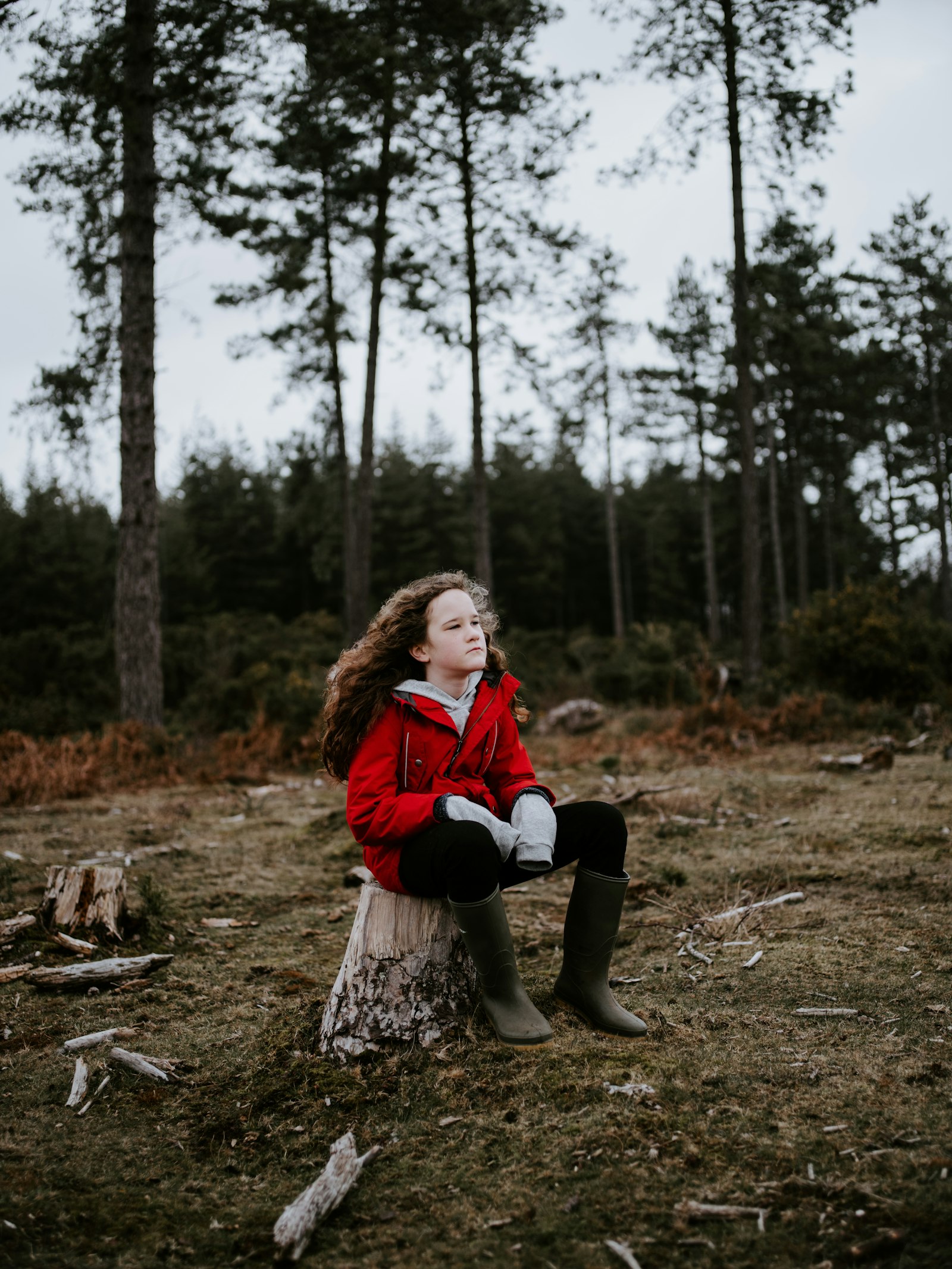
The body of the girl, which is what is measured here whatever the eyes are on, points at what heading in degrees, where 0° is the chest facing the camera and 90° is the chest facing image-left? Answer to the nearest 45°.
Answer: approximately 315°

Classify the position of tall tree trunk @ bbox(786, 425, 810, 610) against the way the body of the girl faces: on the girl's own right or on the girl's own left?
on the girl's own left

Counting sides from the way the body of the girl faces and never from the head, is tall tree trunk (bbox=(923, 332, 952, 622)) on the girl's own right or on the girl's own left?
on the girl's own left

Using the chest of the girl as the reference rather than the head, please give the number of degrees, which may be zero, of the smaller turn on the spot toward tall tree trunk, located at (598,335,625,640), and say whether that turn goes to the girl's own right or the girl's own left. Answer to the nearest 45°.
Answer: approximately 135° to the girl's own left

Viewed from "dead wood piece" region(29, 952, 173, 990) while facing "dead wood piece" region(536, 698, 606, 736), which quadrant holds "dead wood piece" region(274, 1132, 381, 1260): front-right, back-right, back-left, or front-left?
back-right

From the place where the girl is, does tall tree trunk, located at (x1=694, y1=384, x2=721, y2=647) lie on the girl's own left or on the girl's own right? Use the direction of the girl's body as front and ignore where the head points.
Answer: on the girl's own left

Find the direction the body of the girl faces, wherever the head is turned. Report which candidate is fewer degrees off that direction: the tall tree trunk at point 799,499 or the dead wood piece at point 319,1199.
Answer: the dead wood piece

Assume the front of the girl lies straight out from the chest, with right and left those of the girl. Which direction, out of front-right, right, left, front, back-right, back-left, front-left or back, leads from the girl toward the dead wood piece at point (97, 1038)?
back-right

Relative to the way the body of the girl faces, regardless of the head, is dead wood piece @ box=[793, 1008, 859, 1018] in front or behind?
in front

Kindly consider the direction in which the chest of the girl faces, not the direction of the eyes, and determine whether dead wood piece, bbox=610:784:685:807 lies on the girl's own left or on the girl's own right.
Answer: on the girl's own left
